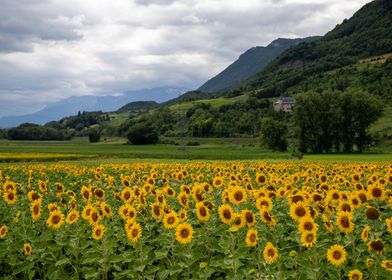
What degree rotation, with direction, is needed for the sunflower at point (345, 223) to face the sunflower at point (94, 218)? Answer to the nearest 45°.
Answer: approximately 90° to its right

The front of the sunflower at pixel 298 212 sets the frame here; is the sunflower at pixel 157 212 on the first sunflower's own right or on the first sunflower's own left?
on the first sunflower's own right

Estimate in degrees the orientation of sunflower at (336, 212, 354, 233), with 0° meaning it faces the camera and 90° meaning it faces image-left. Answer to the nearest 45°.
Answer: approximately 0°

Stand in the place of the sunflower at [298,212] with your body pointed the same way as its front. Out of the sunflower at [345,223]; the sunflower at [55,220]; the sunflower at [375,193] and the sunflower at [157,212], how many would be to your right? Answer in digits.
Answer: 2

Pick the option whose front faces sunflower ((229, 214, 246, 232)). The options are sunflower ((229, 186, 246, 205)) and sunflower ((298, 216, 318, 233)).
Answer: sunflower ((229, 186, 246, 205))

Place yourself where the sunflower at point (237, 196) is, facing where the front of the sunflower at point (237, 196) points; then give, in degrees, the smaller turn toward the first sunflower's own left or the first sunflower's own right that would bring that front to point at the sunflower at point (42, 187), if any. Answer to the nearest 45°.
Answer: approximately 135° to the first sunflower's own right

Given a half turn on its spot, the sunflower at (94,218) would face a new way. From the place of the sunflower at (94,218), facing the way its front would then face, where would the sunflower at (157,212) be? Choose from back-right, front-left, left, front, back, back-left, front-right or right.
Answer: right
